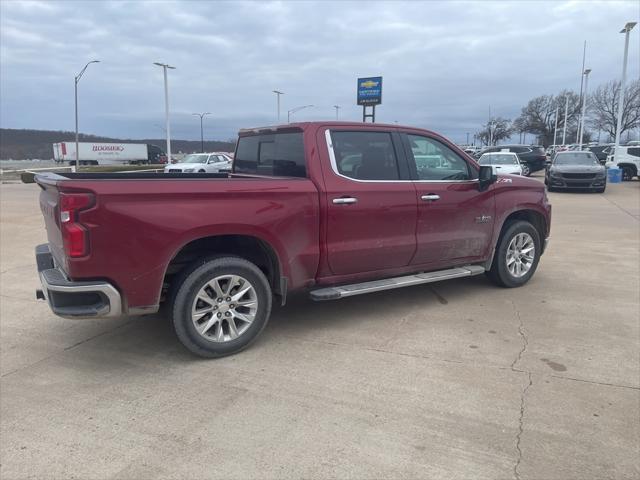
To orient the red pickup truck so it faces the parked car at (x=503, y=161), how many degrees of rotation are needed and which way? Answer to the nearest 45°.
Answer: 0° — it already faces it

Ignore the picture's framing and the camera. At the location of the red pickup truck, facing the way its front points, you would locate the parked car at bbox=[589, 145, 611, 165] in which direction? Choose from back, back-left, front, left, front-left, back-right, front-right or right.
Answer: front

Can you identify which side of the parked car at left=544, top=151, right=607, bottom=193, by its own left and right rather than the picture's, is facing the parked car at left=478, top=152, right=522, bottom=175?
right

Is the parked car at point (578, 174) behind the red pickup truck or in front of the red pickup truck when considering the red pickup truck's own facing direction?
in front

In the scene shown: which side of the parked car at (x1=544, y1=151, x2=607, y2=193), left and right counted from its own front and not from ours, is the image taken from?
front

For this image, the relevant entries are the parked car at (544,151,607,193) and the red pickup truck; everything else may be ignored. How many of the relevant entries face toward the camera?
1

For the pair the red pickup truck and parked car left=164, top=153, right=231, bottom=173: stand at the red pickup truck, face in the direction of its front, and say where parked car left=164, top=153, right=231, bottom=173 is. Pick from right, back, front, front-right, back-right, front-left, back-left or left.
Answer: front-left

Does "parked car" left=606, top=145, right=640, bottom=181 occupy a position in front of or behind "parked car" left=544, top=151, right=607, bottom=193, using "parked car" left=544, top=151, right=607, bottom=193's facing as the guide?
behind

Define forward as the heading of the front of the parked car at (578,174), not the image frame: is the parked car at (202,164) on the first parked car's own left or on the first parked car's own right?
on the first parked car's own right

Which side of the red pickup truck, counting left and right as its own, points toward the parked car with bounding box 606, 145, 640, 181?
front

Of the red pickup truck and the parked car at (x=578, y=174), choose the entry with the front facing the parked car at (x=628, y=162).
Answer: the red pickup truck

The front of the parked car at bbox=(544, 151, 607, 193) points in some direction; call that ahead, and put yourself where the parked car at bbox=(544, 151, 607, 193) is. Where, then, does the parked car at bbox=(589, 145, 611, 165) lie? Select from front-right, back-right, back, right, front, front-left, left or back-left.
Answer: back

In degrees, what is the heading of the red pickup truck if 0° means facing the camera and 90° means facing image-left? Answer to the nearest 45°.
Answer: approximately 225°
